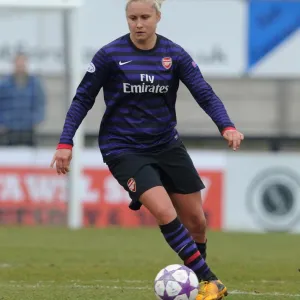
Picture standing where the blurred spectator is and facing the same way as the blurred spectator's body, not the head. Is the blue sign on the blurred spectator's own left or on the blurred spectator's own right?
on the blurred spectator's own left

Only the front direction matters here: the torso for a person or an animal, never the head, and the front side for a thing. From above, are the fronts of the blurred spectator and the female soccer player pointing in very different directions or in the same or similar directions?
same or similar directions

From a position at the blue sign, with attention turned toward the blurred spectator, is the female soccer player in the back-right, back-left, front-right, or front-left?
front-left

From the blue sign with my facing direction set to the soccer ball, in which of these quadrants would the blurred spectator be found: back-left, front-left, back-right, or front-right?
front-right

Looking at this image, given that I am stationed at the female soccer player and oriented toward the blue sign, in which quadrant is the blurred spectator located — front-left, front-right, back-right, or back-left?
front-left

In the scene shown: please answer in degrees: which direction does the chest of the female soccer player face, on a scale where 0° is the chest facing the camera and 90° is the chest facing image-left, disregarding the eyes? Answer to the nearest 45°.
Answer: approximately 0°

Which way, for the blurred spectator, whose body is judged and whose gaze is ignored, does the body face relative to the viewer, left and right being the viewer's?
facing the viewer

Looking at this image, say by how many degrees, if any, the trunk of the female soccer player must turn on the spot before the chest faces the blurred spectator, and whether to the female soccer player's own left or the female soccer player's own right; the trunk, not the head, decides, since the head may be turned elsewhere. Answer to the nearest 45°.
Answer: approximately 180°

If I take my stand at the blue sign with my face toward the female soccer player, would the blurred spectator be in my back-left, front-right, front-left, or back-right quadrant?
front-right

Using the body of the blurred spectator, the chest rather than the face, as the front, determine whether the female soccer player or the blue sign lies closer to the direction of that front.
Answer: the female soccer player

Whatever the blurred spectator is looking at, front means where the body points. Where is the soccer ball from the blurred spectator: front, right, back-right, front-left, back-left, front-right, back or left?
front

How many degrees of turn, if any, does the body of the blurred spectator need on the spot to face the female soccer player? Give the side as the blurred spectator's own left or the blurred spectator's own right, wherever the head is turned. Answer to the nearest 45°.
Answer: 0° — they already face them

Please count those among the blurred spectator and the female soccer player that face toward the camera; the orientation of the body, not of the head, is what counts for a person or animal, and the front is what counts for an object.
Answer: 2
